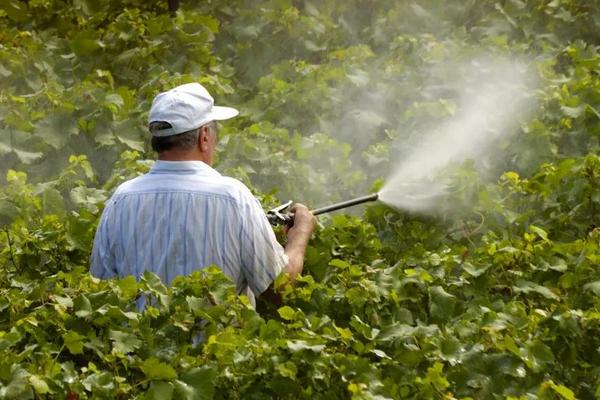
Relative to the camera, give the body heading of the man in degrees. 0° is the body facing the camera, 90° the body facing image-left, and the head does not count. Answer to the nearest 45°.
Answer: approximately 225°

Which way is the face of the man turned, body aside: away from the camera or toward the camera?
away from the camera
